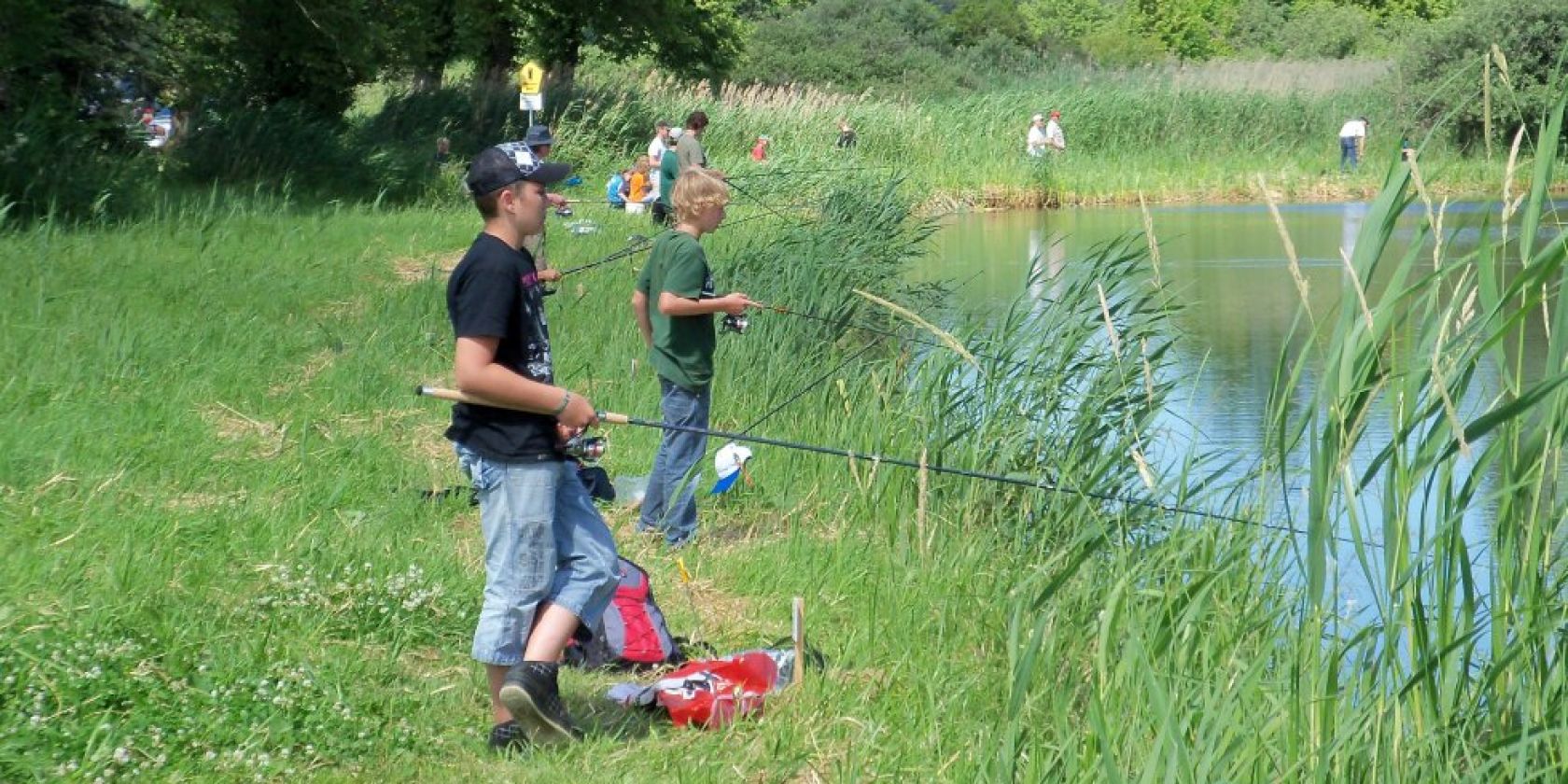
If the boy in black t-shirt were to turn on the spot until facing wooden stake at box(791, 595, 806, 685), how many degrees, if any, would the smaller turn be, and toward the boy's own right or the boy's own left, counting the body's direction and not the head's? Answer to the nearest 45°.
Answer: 0° — they already face it

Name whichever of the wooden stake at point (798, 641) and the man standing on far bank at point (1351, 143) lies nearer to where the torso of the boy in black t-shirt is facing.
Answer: the wooden stake

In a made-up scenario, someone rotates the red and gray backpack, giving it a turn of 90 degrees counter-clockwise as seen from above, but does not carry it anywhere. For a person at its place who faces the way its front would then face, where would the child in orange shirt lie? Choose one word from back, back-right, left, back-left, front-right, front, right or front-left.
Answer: front-left

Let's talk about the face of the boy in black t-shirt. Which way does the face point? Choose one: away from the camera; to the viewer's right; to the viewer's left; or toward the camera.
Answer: to the viewer's right

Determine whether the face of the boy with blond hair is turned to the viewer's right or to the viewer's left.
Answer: to the viewer's right

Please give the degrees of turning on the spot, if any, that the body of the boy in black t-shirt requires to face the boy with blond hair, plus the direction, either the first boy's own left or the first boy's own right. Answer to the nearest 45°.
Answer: approximately 90° to the first boy's own left

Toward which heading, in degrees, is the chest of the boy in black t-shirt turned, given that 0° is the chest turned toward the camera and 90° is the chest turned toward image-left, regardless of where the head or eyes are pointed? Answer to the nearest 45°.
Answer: approximately 270°

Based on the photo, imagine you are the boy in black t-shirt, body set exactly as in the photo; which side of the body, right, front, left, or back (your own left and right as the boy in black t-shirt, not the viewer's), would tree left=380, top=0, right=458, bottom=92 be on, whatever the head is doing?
left
